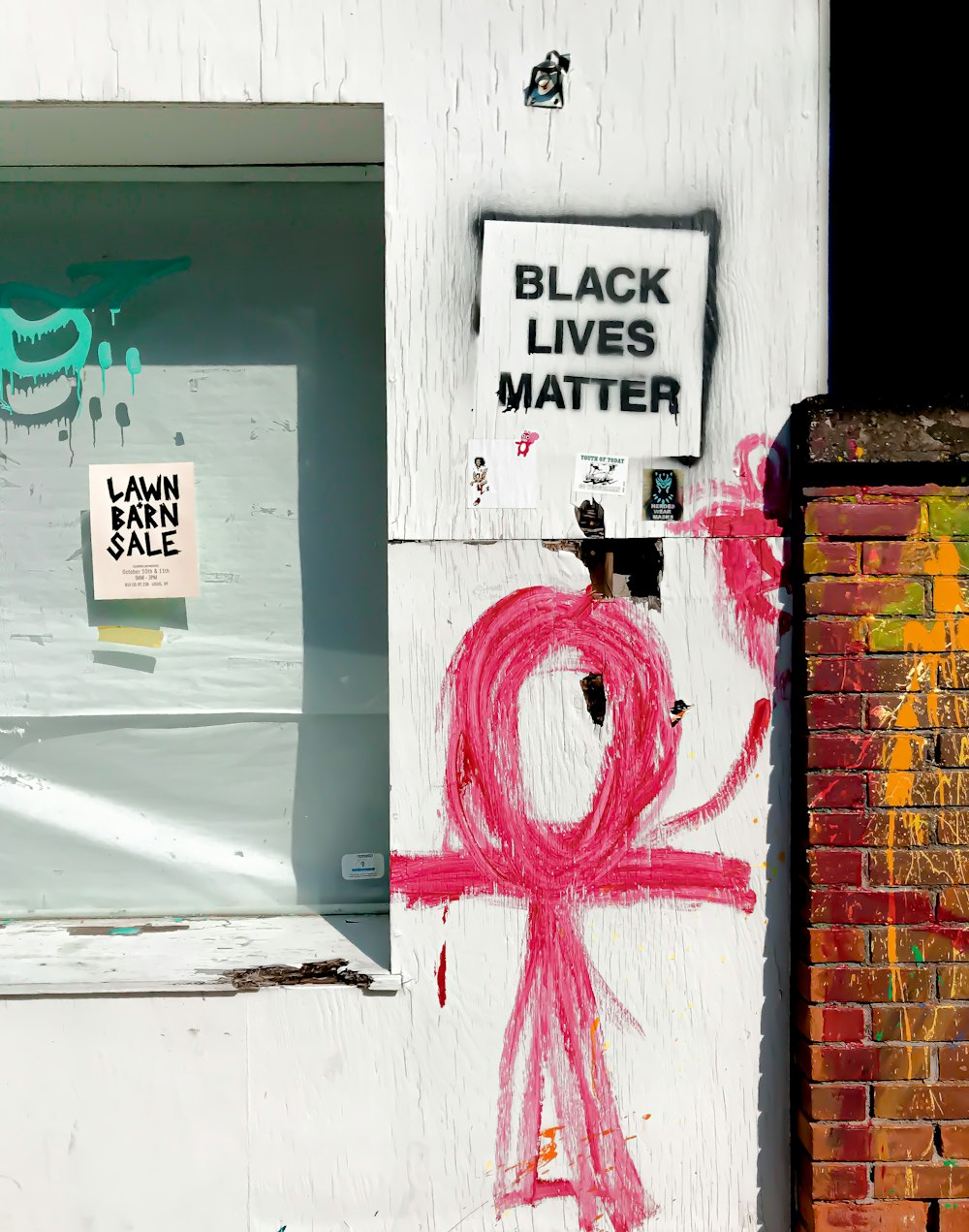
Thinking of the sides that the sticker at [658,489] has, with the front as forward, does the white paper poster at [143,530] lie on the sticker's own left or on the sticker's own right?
on the sticker's own right

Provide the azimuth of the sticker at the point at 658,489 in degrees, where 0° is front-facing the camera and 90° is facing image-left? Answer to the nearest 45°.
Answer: approximately 0°
